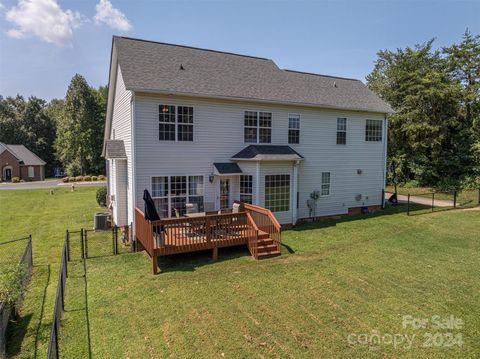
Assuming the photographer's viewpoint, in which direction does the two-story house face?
facing away from the viewer and to the left of the viewer

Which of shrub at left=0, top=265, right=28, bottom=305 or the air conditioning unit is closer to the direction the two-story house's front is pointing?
the air conditioning unit

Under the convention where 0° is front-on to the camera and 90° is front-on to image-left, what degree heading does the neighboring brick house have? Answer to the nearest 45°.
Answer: approximately 0°

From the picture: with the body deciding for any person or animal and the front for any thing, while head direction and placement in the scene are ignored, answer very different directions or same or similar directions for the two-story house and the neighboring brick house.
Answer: very different directions

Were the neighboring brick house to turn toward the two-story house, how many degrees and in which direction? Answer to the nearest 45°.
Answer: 0° — it already faces it

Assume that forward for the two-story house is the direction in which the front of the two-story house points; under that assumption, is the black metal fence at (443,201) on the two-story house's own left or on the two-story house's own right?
on the two-story house's own right

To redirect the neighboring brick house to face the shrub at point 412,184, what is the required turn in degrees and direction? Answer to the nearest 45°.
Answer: approximately 45° to its left

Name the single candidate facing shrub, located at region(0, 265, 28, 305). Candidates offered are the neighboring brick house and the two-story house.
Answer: the neighboring brick house

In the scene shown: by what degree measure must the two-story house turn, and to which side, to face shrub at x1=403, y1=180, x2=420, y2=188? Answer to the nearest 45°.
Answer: approximately 90° to its right

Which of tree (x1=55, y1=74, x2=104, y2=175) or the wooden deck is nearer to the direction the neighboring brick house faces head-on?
the wooden deck
